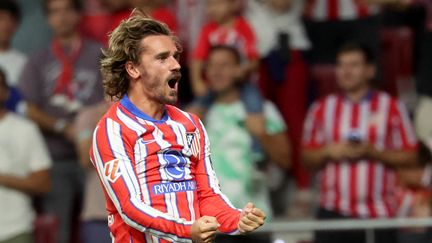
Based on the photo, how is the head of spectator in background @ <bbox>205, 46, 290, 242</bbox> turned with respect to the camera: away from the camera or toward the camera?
toward the camera

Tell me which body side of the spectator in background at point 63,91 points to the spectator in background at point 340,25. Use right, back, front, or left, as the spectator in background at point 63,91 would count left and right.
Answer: left

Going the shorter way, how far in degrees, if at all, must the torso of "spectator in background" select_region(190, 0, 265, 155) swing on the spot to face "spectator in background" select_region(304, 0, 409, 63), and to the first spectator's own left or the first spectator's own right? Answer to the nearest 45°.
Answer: approximately 90° to the first spectator's own left

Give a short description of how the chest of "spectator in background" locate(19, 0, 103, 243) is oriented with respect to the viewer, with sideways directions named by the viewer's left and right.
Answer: facing the viewer

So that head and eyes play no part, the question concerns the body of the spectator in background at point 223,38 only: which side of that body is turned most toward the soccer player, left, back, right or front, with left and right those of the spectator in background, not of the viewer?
front

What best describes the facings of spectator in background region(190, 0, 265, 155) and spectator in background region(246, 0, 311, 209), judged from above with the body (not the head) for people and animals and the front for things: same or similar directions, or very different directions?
same or similar directions

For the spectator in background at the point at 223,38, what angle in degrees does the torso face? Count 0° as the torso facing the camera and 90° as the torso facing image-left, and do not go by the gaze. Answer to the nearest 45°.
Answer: approximately 0°

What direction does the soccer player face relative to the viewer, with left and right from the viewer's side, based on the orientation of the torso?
facing the viewer and to the right of the viewer
